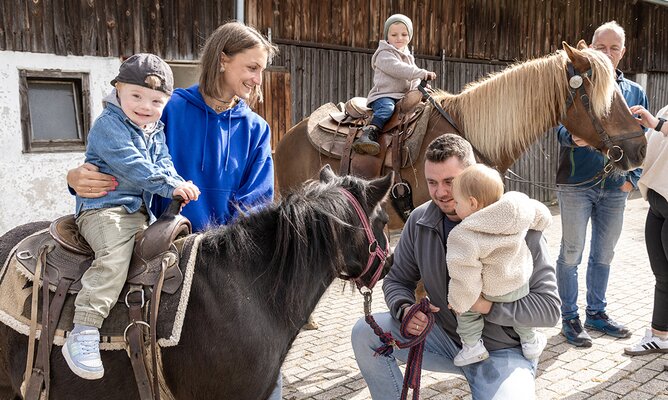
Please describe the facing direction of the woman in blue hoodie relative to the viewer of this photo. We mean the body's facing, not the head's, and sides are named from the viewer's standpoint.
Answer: facing the viewer

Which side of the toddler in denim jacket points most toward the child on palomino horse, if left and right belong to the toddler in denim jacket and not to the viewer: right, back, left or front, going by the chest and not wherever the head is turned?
left

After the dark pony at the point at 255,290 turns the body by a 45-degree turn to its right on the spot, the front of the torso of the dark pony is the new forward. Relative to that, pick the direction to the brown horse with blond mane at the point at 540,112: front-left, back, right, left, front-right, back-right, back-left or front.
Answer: left

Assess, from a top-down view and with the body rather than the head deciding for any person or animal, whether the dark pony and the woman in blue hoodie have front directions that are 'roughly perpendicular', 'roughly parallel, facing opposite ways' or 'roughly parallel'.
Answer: roughly perpendicular

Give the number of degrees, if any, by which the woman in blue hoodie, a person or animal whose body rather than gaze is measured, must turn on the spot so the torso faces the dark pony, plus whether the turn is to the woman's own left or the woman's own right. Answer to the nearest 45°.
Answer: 0° — they already face it

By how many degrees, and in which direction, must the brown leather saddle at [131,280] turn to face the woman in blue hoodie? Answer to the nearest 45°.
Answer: approximately 45° to its left

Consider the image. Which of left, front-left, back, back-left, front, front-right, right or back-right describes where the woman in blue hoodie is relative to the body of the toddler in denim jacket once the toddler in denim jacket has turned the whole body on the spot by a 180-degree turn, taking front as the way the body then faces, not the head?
right

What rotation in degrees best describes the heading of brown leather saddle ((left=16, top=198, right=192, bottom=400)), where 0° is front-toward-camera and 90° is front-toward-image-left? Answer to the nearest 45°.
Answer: approximately 270°

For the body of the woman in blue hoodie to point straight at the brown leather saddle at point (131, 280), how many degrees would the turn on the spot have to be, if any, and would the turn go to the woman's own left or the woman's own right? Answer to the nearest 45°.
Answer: approximately 45° to the woman's own right

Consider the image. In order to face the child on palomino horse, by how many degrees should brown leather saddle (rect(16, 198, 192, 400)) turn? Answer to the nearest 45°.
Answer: approximately 45° to its left

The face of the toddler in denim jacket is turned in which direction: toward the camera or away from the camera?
toward the camera

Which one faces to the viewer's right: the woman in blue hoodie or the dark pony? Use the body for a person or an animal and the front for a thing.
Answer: the dark pony

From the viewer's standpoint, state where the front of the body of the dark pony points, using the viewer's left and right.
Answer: facing to the right of the viewer

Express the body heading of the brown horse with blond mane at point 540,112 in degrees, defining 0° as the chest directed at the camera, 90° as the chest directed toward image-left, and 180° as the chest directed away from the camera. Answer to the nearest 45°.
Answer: approximately 270°

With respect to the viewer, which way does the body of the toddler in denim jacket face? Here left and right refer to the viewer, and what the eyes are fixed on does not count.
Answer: facing the viewer and to the right of the viewer
